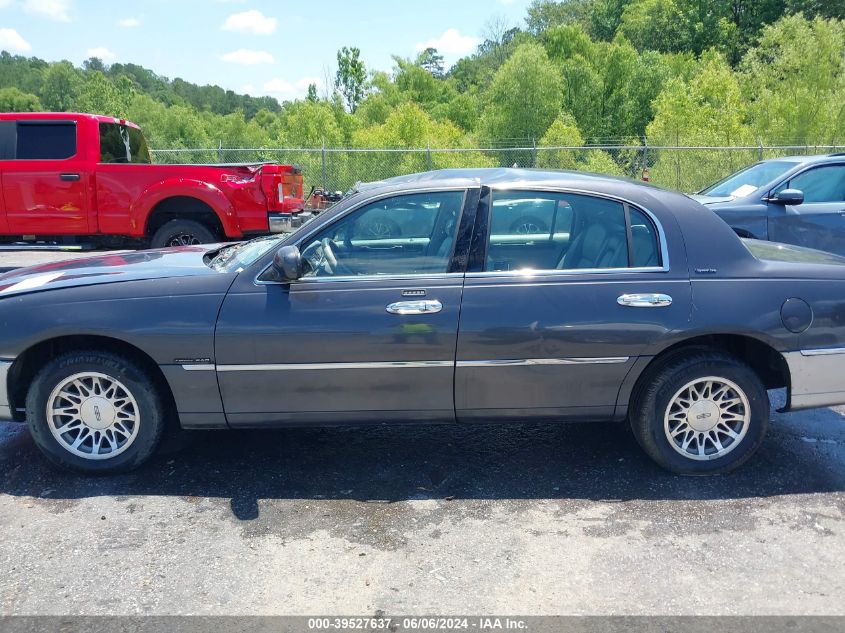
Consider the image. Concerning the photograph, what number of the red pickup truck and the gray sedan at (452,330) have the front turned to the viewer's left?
2

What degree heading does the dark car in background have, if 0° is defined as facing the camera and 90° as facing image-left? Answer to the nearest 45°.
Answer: approximately 45°

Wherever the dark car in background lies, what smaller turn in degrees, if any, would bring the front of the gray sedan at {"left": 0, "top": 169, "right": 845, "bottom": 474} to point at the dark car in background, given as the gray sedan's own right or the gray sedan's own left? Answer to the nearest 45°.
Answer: approximately 135° to the gray sedan's own right

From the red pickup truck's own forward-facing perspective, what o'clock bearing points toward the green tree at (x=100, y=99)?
The green tree is roughly at 3 o'clock from the red pickup truck.

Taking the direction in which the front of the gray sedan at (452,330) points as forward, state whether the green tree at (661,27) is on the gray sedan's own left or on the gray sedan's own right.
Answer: on the gray sedan's own right

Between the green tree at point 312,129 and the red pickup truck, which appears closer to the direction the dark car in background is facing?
the red pickup truck

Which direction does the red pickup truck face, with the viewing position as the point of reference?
facing to the left of the viewer

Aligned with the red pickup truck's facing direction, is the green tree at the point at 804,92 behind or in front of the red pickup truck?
behind

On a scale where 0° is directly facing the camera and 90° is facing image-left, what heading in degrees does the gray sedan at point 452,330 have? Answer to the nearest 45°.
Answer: approximately 90°

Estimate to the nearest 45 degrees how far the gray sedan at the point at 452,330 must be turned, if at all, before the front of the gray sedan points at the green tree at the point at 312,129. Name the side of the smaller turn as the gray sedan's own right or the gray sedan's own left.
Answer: approximately 90° to the gray sedan's own right
